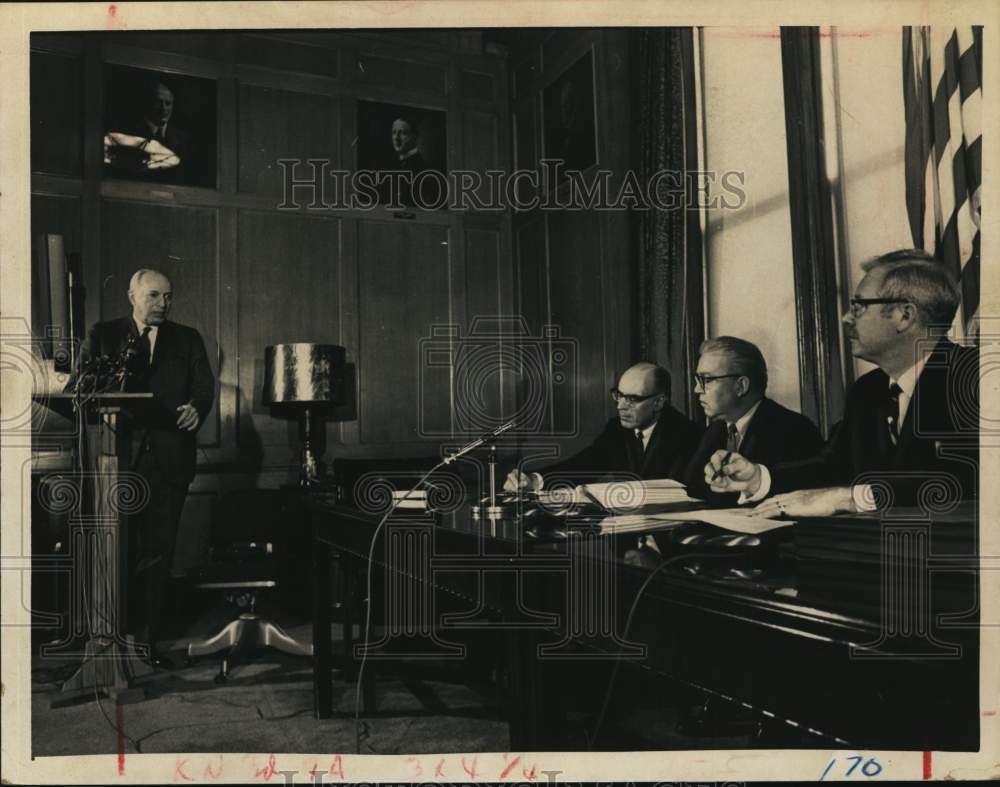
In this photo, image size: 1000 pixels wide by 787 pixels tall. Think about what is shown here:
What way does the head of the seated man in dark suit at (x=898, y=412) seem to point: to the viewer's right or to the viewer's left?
to the viewer's left

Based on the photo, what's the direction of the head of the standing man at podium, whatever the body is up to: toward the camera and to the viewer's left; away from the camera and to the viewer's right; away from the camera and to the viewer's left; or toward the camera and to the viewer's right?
toward the camera and to the viewer's right

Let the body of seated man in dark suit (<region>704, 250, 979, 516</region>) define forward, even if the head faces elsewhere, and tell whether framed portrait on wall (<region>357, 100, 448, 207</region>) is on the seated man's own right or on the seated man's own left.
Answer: on the seated man's own right

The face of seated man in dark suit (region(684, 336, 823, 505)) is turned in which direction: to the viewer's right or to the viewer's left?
to the viewer's left

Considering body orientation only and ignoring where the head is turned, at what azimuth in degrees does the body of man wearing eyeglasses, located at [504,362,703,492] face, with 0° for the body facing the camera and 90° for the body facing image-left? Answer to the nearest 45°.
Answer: approximately 45°
